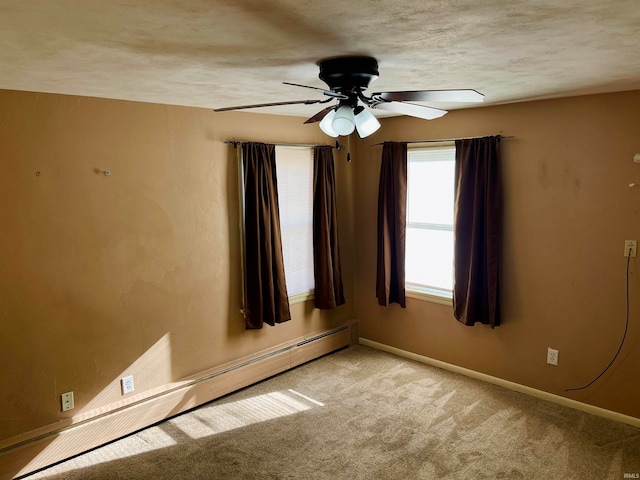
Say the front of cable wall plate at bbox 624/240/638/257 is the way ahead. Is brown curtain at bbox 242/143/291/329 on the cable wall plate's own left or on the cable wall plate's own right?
on the cable wall plate's own right

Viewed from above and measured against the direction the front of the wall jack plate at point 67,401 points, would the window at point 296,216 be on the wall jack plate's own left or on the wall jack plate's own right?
on the wall jack plate's own left

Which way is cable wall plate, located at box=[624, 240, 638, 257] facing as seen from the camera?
toward the camera

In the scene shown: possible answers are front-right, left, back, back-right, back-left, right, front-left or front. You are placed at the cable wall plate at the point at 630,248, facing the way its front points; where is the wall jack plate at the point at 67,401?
front-right

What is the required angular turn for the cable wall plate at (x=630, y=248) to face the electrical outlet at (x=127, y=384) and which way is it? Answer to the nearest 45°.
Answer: approximately 45° to its right

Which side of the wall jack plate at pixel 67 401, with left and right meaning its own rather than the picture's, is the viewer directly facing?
front

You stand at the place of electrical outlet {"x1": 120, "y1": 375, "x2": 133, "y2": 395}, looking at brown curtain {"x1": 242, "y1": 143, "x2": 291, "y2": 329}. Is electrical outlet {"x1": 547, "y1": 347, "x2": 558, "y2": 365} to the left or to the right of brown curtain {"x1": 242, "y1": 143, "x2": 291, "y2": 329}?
right

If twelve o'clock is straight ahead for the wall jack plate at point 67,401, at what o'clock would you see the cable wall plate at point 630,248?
the cable wall plate at point 630,248 is roughly at 10 o'clock from the wall jack plate at point 67,401.

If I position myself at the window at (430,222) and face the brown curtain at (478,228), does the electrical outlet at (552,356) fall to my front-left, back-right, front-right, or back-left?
front-left

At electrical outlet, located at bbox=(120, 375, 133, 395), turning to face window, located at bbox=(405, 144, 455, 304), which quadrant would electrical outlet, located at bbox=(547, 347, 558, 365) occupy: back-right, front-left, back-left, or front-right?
front-right

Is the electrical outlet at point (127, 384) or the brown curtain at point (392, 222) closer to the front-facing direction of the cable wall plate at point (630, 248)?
the electrical outlet

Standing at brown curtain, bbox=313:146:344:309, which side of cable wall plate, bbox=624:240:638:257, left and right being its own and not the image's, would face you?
right

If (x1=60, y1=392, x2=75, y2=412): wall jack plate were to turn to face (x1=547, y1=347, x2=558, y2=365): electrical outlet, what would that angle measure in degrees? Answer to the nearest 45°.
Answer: approximately 90° to its left

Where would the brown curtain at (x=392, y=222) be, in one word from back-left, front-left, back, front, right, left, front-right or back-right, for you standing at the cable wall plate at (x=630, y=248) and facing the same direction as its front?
right

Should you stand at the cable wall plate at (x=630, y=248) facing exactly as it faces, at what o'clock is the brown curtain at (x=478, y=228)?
The brown curtain is roughly at 3 o'clock from the cable wall plate.

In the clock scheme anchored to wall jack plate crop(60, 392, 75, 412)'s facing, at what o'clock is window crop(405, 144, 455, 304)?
The window is roughly at 9 o'clock from the wall jack plate.
